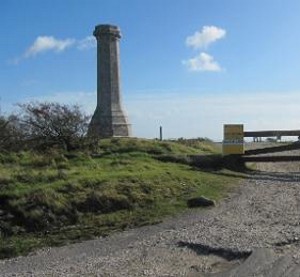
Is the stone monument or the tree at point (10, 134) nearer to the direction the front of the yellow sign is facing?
the tree

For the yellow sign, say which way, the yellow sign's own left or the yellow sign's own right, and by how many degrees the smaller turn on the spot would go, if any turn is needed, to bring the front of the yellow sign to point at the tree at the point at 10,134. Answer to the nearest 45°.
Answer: approximately 90° to the yellow sign's own right

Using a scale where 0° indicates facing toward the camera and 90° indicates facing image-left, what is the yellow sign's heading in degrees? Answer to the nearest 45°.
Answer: approximately 0°

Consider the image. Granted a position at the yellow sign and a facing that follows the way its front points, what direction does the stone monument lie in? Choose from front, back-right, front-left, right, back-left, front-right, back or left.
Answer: back-right

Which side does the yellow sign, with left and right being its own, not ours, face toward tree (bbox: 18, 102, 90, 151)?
right
